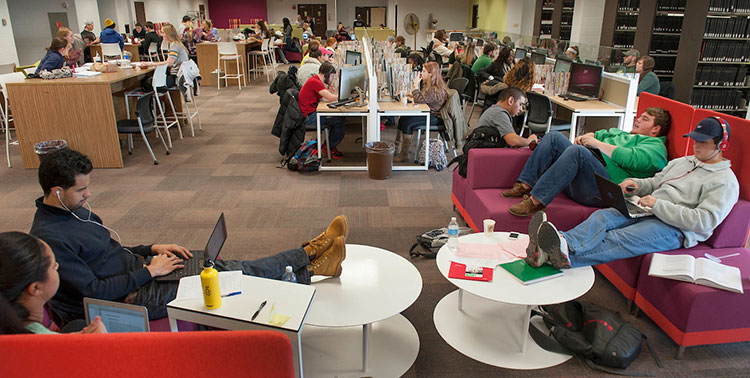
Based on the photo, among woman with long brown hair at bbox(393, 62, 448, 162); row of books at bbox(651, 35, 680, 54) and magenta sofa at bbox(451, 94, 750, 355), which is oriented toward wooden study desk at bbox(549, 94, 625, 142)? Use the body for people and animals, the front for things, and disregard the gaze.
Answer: the row of books

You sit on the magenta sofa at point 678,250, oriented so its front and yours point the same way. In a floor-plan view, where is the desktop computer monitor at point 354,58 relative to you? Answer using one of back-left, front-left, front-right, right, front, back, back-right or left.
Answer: right

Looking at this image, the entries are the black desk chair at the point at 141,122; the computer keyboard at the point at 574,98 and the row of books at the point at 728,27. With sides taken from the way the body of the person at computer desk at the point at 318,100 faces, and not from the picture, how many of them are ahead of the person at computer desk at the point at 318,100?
2

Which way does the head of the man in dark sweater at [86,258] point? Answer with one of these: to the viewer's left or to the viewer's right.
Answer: to the viewer's right

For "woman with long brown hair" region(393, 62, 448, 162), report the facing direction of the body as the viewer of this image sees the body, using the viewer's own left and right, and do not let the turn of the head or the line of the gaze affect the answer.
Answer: facing to the left of the viewer

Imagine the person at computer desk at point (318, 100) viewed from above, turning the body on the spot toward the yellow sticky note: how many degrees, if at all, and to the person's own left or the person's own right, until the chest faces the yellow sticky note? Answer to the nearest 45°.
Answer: approximately 90° to the person's own right

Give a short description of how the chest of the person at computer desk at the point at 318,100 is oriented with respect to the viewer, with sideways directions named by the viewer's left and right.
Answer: facing to the right of the viewer

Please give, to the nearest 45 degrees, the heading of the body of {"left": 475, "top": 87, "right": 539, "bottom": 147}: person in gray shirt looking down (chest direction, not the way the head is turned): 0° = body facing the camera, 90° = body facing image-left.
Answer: approximately 270°

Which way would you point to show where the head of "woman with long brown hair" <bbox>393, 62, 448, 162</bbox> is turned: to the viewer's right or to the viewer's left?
to the viewer's left

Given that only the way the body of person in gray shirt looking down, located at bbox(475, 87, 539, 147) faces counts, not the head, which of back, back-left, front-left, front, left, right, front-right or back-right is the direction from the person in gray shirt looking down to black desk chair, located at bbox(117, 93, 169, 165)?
back
